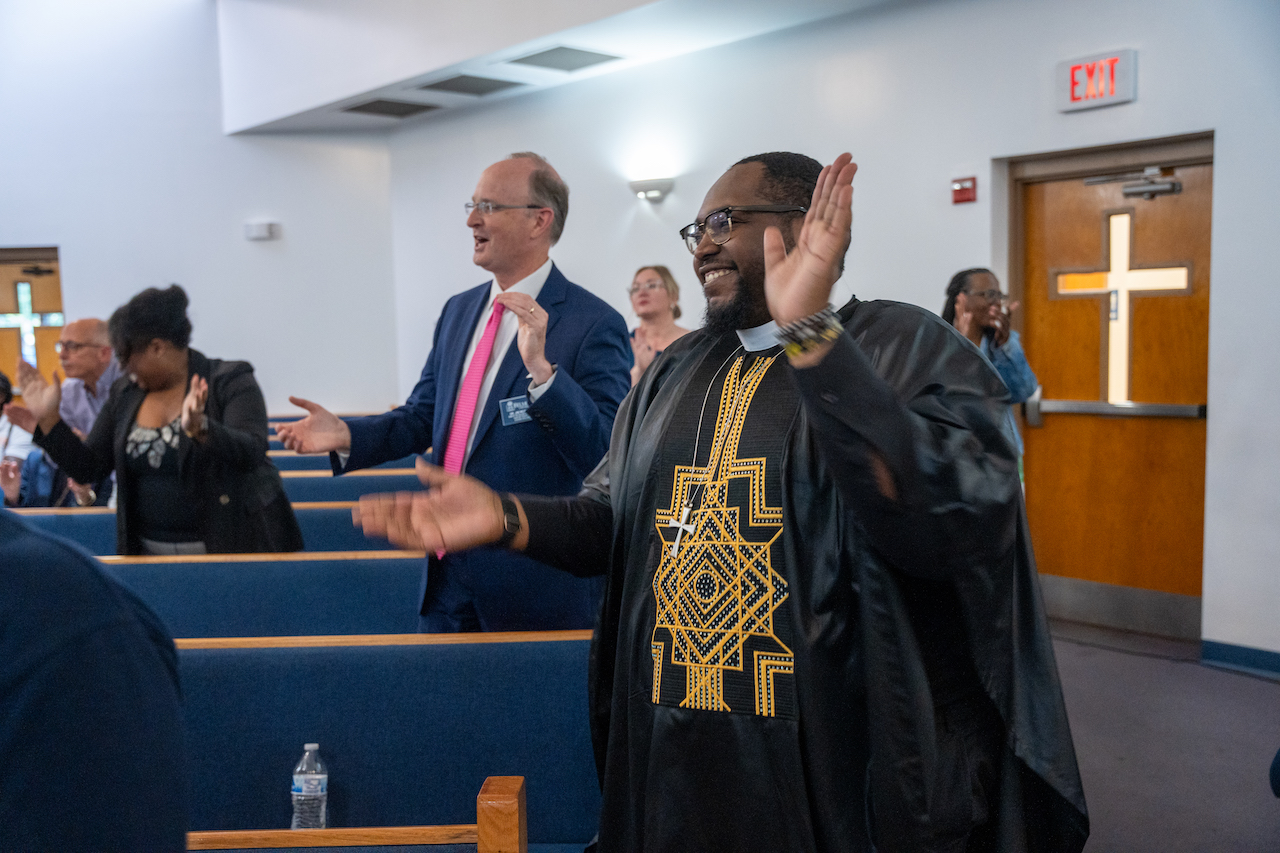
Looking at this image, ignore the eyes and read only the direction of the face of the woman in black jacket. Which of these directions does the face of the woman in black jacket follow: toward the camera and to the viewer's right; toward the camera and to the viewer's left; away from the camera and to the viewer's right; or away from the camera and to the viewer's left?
toward the camera and to the viewer's left

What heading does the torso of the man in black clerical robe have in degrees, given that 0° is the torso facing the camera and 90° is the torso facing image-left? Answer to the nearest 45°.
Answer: approximately 45°

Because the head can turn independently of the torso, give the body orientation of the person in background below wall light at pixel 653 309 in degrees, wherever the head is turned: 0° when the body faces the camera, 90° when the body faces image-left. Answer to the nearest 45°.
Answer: approximately 45°

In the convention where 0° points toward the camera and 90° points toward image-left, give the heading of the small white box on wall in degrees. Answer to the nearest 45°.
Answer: approximately 0°

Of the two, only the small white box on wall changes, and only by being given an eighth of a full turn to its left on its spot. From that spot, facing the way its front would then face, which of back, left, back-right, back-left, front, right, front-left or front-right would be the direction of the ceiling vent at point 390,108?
front

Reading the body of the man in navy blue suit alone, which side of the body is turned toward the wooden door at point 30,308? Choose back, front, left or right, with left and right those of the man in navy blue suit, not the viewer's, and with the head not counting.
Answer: right

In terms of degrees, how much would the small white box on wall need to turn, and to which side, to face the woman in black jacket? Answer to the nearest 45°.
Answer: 0° — it already faces them

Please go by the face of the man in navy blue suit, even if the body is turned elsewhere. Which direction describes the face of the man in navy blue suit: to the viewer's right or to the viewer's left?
to the viewer's left

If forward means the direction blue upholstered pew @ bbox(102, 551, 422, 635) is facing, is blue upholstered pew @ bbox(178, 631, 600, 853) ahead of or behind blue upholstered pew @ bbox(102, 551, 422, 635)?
ahead
